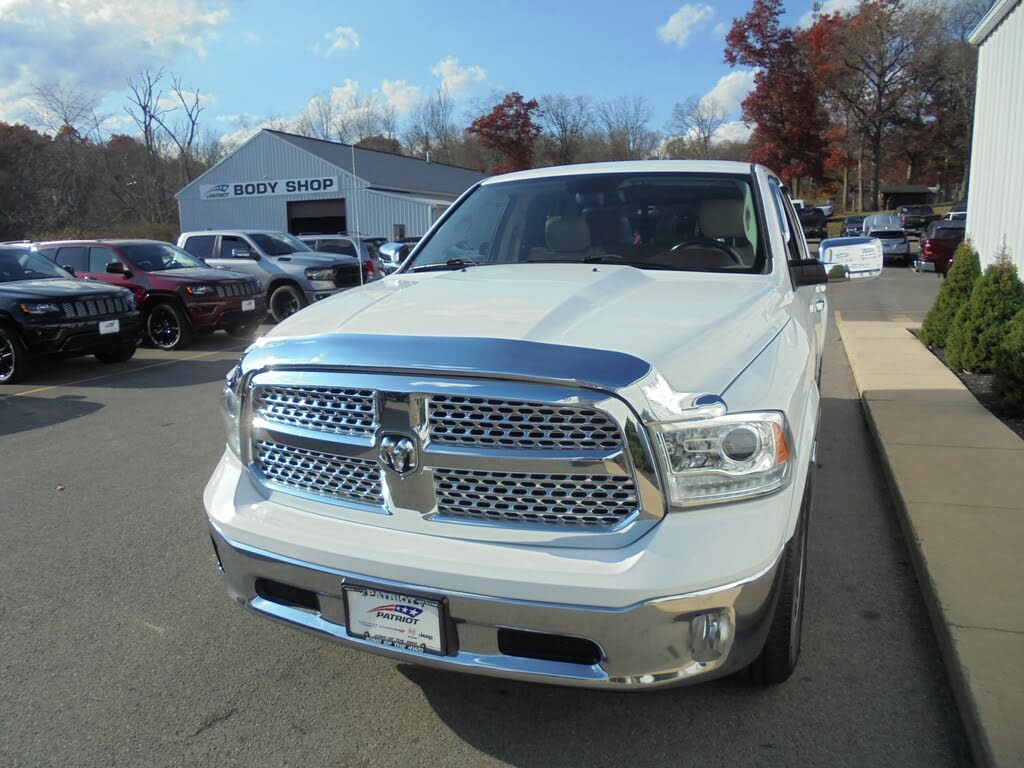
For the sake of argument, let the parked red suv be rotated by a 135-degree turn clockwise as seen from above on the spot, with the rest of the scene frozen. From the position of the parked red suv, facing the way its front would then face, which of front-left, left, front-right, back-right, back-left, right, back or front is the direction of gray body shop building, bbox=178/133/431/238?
right

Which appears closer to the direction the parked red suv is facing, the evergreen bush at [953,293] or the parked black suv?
the evergreen bush

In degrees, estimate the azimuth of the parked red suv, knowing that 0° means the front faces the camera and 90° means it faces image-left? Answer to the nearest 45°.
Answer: approximately 315°

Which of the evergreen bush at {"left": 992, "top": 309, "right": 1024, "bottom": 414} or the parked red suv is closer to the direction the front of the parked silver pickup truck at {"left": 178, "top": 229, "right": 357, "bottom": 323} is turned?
the evergreen bush

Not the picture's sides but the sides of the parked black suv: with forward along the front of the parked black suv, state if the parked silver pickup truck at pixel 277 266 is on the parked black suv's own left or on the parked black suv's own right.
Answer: on the parked black suv's own left

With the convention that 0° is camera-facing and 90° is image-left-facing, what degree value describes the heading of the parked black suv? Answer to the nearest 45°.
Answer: approximately 315°
